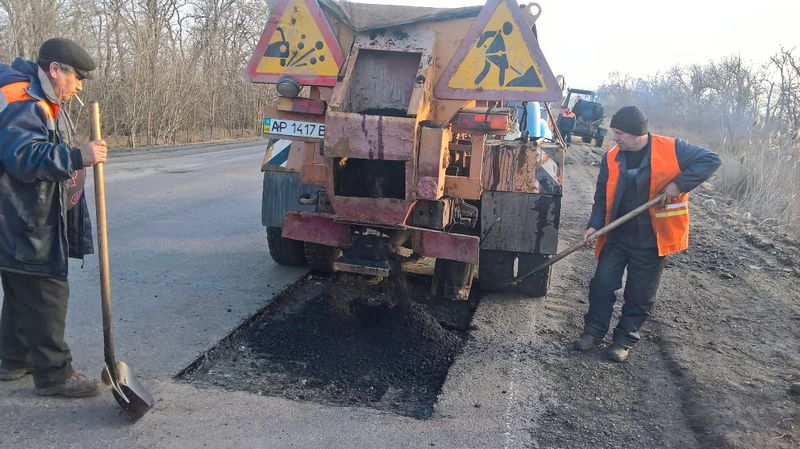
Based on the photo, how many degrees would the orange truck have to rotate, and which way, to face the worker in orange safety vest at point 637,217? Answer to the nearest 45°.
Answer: approximately 90° to its right

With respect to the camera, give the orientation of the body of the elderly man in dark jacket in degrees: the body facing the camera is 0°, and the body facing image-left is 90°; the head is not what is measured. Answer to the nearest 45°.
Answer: approximately 270°

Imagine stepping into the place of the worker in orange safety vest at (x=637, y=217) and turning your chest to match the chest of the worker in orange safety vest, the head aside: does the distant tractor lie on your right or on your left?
on your right

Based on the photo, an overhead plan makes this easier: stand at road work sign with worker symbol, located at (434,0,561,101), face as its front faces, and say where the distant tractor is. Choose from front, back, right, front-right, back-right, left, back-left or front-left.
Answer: back

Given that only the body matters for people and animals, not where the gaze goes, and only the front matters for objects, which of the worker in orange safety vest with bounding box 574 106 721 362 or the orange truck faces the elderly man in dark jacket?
the worker in orange safety vest

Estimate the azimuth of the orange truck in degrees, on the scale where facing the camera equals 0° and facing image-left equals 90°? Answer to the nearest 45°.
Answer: approximately 180°

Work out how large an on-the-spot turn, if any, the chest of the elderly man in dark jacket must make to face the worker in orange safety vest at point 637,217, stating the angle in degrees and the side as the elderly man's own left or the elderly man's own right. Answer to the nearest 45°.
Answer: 0° — they already face them

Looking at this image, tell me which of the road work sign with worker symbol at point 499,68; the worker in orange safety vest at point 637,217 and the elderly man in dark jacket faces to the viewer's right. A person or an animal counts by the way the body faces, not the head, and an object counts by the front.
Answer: the elderly man in dark jacket

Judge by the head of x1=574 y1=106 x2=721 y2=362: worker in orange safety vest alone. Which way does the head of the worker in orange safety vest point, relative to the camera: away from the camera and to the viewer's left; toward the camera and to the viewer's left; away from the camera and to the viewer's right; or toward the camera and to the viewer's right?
toward the camera and to the viewer's left

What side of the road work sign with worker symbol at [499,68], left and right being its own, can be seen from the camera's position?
front

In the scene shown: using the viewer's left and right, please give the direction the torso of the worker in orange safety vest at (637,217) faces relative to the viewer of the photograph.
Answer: facing the viewer and to the left of the viewer

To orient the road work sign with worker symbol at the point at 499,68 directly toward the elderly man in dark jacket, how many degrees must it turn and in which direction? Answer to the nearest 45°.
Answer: approximately 45° to its right

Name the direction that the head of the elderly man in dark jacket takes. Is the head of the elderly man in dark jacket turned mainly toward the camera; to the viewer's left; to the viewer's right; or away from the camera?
to the viewer's right
